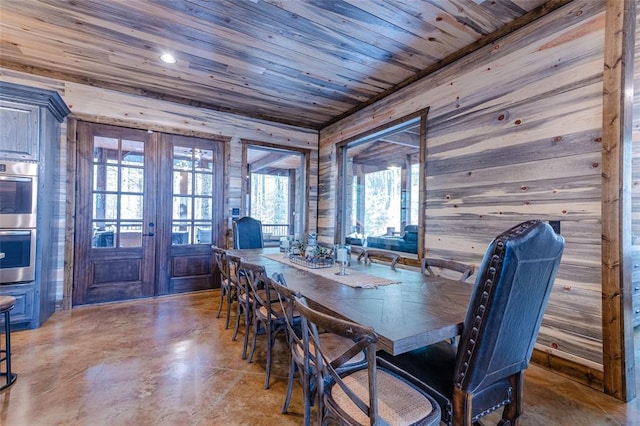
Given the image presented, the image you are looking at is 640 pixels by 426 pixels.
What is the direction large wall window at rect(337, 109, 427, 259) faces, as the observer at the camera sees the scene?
facing the viewer and to the left of the viewer

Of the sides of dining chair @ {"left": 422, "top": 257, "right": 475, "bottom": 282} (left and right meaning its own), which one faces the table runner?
right

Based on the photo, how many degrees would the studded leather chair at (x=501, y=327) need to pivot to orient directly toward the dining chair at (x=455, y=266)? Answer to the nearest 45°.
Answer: approximately 45° to its right

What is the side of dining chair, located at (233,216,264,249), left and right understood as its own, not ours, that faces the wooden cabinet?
right

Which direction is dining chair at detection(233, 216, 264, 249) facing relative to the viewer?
toward the camera

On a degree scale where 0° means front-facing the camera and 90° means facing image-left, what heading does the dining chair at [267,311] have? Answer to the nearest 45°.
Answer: approximately 225°

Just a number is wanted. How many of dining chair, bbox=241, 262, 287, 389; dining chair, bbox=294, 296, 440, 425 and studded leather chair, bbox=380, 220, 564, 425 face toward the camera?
0

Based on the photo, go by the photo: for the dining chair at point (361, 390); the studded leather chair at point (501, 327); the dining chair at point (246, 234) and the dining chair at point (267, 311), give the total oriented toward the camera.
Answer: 1

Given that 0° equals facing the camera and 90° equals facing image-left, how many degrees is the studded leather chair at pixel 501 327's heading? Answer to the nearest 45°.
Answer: approximately 135°

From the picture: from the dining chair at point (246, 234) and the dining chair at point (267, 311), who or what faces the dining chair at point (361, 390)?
the dining chair at point (246, 234)

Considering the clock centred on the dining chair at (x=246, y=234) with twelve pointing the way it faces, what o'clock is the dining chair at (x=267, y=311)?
the dining chair at (x=267, y=311) is roughly at 12 o'clock from the dining chair at (x=246, y=234).

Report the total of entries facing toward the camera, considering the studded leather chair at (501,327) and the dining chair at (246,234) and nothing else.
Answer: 1

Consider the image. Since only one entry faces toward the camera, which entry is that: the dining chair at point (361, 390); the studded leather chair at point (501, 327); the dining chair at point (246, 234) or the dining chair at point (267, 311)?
the dining chair at point (246, 234)

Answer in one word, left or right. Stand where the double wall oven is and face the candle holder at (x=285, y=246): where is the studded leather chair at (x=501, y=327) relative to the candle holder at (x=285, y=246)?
right

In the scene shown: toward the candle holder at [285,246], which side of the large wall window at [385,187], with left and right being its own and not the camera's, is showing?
front

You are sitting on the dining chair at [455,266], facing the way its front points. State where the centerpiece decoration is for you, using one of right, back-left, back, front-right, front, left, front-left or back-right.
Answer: front-right

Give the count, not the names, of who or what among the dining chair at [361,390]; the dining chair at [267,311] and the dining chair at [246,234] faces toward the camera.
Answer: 1
